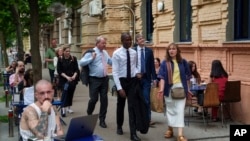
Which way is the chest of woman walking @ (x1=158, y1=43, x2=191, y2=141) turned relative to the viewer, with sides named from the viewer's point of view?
facing the viewer

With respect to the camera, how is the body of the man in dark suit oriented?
toward the camera

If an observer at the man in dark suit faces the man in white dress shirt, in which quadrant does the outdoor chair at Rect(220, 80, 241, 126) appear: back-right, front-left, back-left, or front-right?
back-left

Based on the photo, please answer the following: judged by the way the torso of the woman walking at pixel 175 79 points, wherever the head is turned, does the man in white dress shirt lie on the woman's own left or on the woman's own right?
on the woman's own right

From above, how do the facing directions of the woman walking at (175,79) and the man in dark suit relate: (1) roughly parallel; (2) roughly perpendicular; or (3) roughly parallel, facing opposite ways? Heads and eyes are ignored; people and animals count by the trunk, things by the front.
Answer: roughly parallel

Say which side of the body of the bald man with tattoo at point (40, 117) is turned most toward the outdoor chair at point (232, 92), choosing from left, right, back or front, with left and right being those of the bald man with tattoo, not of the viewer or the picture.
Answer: left

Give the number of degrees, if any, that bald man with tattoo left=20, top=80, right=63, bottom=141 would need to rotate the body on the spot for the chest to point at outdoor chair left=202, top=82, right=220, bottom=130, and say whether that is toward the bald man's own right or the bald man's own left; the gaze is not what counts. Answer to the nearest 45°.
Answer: approximately 90° to the bald man's own left

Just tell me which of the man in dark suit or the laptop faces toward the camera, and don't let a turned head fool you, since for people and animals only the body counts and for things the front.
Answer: the man in dark suit

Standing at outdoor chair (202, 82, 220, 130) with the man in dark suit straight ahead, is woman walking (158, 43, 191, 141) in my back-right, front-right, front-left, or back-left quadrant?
front-left

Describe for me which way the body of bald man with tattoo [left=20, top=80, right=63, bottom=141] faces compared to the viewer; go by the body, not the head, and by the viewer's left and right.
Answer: facing the viewer and to the right of the viewer

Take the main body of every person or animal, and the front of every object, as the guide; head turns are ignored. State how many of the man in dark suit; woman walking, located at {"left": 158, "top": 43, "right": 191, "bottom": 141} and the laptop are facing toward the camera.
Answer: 2

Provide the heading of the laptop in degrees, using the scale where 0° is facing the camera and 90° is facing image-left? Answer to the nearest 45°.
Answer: approximately 135°

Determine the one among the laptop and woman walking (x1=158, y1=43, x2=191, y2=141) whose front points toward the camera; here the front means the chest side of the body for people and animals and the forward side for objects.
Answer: the woman walking

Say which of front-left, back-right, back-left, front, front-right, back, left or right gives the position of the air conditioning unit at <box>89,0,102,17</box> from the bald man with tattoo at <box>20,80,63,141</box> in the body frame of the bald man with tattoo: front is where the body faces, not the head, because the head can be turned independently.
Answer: back-left

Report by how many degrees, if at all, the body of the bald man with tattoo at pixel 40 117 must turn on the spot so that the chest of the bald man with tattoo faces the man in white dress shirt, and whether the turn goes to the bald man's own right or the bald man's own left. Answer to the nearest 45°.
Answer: approximately 90° to the bald man's own left
